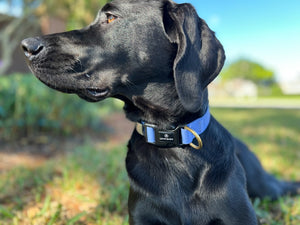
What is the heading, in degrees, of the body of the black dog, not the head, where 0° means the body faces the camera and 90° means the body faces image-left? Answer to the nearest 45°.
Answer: approximately 45°
